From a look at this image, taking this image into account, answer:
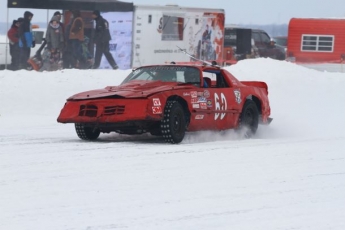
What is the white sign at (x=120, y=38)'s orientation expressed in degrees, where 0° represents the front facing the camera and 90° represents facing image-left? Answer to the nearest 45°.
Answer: approximately 0°

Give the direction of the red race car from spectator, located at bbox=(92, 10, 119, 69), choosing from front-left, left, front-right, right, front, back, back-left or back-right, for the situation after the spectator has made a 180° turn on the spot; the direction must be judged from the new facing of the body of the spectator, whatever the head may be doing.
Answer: right

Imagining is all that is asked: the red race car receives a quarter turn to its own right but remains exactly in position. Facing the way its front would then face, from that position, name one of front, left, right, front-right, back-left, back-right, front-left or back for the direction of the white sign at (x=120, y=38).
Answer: front-right

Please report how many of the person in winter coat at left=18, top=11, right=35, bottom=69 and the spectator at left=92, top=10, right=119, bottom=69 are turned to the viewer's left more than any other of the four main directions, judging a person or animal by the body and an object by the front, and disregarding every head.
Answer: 1

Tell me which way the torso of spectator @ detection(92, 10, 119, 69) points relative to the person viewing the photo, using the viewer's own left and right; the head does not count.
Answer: facing to the left of the viewer

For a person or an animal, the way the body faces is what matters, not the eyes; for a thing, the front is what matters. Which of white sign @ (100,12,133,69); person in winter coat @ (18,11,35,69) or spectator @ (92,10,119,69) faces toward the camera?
the white sign

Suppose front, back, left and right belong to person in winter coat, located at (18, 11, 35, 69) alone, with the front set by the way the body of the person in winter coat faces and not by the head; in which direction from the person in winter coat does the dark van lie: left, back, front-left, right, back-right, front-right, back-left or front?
front-left

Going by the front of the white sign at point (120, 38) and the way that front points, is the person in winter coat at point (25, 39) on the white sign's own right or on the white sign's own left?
on the white sign's own right

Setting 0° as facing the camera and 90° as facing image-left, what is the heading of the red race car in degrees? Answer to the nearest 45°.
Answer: approximately 45°

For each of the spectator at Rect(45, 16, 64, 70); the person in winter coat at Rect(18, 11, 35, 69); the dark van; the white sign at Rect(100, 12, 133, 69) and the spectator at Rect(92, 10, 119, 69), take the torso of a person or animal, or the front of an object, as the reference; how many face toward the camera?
2
